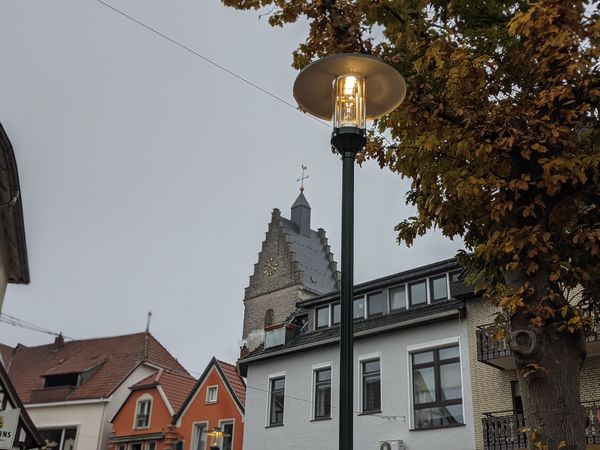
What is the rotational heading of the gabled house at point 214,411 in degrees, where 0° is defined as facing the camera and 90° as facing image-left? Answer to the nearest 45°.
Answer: approximately 45°

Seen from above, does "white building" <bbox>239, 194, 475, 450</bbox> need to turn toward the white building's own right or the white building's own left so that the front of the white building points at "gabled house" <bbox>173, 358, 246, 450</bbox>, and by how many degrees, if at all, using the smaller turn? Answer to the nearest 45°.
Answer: approximately 90° to the white building's own right

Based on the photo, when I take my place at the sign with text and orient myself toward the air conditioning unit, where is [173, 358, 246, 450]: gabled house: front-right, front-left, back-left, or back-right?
front-left

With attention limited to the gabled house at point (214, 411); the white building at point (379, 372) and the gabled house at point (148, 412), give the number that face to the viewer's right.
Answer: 0

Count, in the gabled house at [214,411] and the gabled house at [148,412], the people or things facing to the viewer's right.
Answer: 0

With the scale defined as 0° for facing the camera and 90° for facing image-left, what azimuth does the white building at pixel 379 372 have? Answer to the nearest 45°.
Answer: approximately 45°

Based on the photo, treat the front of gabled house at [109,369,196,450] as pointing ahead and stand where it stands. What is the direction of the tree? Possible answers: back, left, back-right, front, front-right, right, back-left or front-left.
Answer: front-left

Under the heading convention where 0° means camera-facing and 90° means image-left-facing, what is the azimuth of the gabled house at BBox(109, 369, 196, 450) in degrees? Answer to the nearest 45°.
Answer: approximately 45°

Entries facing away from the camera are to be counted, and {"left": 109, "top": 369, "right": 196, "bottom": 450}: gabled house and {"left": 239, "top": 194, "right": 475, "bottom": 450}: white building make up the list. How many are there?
0

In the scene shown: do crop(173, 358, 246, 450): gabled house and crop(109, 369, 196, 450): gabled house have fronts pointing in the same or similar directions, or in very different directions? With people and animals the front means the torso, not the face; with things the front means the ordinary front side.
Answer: same or similar directions

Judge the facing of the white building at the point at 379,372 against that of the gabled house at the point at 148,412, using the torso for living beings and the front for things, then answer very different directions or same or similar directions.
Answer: same or similar directions

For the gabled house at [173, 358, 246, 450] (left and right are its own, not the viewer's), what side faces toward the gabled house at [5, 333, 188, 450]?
right

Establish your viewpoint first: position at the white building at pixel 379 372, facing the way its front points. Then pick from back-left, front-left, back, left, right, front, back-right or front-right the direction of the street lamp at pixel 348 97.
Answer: front-left

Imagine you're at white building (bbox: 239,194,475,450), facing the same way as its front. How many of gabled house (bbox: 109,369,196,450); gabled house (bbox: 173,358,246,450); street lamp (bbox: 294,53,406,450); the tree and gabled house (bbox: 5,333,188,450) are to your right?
3

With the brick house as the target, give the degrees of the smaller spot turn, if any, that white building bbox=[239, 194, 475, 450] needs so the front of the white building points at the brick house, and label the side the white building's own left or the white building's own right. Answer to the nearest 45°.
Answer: approximately 90° to the white building's own left

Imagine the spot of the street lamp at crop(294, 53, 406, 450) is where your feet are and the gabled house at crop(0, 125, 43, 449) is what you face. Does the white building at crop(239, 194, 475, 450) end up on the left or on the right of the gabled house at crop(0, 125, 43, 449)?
right

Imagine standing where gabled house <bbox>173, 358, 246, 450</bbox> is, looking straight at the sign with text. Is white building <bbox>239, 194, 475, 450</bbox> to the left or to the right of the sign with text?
left
